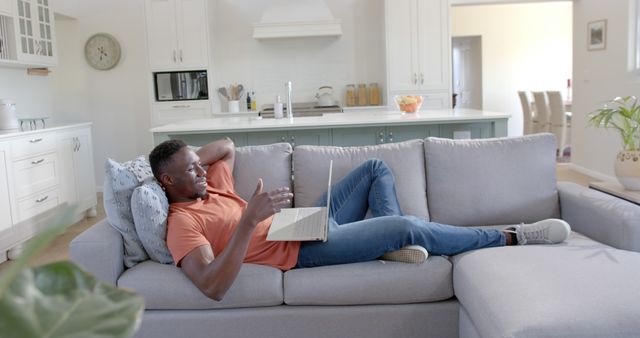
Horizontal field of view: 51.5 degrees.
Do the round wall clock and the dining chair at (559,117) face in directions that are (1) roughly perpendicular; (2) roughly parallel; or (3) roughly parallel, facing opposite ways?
roughly perpendicular

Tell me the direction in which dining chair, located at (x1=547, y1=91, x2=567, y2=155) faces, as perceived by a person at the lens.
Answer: facing away from the viewer and to the right of the viewer

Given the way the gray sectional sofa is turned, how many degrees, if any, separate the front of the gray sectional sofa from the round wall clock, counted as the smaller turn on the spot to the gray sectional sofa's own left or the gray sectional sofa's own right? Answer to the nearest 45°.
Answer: approximately 135° to the gray sectional sofa's own right

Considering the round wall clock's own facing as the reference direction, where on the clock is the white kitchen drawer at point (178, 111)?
The white kitchen drawer is roughly at 10 o'clock from the round wall clock.

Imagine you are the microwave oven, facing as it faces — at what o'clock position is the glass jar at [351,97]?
The glass jar is roughly at 9 o'clock from the microwave oven.

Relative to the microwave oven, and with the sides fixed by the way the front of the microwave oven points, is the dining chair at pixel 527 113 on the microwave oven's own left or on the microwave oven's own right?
on the microwave oven's own left
